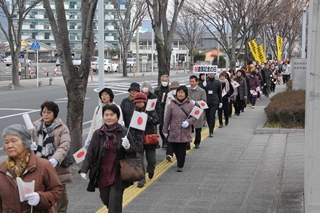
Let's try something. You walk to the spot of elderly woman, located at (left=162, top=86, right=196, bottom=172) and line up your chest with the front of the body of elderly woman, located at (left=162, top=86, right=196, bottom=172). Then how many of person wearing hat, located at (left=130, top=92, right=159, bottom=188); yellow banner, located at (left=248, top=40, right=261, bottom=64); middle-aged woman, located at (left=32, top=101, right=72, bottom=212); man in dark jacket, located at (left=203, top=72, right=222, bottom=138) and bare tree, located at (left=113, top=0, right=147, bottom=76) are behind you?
3

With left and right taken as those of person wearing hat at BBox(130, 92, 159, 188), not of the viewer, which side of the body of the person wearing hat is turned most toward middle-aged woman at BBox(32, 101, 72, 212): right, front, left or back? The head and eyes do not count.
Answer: front

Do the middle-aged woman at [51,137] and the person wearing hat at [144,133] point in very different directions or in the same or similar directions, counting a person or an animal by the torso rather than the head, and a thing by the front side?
same or similar directions

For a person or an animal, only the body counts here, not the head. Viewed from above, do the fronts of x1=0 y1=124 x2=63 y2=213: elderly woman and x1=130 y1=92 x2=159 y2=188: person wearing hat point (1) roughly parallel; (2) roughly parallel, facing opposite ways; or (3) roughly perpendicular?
roughly parallel

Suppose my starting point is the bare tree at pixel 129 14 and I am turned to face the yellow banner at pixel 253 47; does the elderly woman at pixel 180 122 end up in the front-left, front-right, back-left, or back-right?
front-right

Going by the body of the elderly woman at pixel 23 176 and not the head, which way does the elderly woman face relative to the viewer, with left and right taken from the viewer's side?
facing the viewer and to the left of the viewer

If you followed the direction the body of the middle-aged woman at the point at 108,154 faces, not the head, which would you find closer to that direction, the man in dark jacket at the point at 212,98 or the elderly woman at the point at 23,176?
the elderly woman

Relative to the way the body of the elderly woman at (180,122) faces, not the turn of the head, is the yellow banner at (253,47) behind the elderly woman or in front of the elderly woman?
behind

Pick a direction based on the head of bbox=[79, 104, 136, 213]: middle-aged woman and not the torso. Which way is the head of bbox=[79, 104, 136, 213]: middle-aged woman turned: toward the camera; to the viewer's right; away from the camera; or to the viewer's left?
toward the camera

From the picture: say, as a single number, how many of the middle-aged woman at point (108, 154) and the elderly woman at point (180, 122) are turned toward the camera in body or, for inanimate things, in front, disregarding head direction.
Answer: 2

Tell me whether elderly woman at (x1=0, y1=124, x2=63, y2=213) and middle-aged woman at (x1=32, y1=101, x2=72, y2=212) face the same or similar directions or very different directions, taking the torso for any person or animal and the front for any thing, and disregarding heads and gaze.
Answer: same or similar directions

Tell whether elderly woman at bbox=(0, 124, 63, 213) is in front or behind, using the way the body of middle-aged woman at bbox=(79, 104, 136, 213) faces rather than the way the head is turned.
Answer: in front

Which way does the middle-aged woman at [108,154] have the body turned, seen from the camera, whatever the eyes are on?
toward the camera

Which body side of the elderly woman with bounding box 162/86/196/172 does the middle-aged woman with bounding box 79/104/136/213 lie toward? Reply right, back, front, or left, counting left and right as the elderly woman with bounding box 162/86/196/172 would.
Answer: front

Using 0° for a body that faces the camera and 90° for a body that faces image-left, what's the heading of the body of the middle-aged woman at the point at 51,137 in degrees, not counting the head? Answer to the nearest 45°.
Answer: approximately 45°

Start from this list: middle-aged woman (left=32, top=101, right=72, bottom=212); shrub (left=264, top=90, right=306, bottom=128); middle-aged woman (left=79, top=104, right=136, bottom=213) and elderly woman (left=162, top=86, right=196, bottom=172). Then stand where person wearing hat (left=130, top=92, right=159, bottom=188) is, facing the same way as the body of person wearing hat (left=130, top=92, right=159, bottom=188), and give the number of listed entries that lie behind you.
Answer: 2

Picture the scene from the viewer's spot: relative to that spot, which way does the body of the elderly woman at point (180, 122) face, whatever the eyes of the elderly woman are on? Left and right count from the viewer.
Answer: facing the viewer
